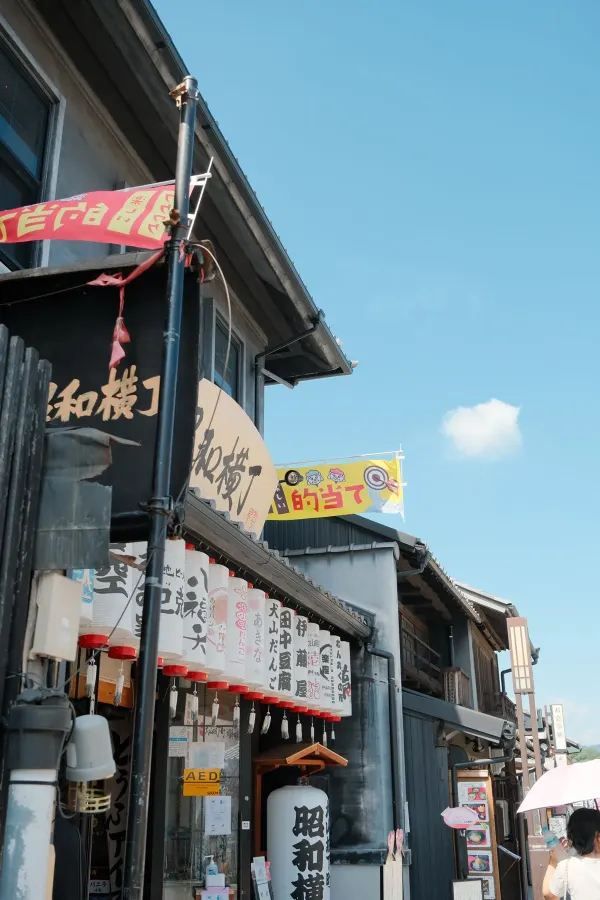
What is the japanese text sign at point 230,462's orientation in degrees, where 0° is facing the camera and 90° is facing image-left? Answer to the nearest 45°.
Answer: approximately 315°

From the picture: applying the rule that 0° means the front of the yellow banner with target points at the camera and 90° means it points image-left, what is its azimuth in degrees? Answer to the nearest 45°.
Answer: approximately 0°

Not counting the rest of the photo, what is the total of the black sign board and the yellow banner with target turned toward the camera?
2
